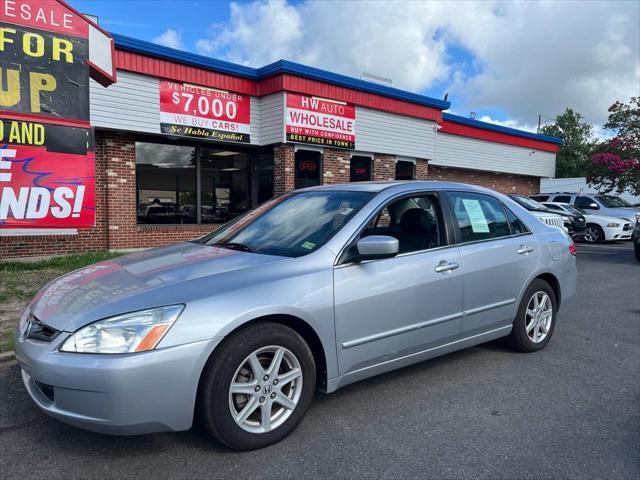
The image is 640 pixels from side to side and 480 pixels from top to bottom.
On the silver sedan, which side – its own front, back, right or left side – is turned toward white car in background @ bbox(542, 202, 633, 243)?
back

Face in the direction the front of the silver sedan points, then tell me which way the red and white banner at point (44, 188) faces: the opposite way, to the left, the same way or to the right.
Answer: to the left

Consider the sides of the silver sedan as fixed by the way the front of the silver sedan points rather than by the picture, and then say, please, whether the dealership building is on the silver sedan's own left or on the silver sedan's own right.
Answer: on the silver sedan's own right

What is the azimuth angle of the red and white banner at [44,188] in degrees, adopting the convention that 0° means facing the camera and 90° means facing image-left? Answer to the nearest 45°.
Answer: approximately 0°

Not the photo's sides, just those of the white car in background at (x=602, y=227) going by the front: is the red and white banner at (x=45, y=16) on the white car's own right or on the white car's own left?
on the white car's own right

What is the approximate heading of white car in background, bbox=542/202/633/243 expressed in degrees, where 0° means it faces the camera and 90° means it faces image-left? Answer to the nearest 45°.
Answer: approximately 315°
